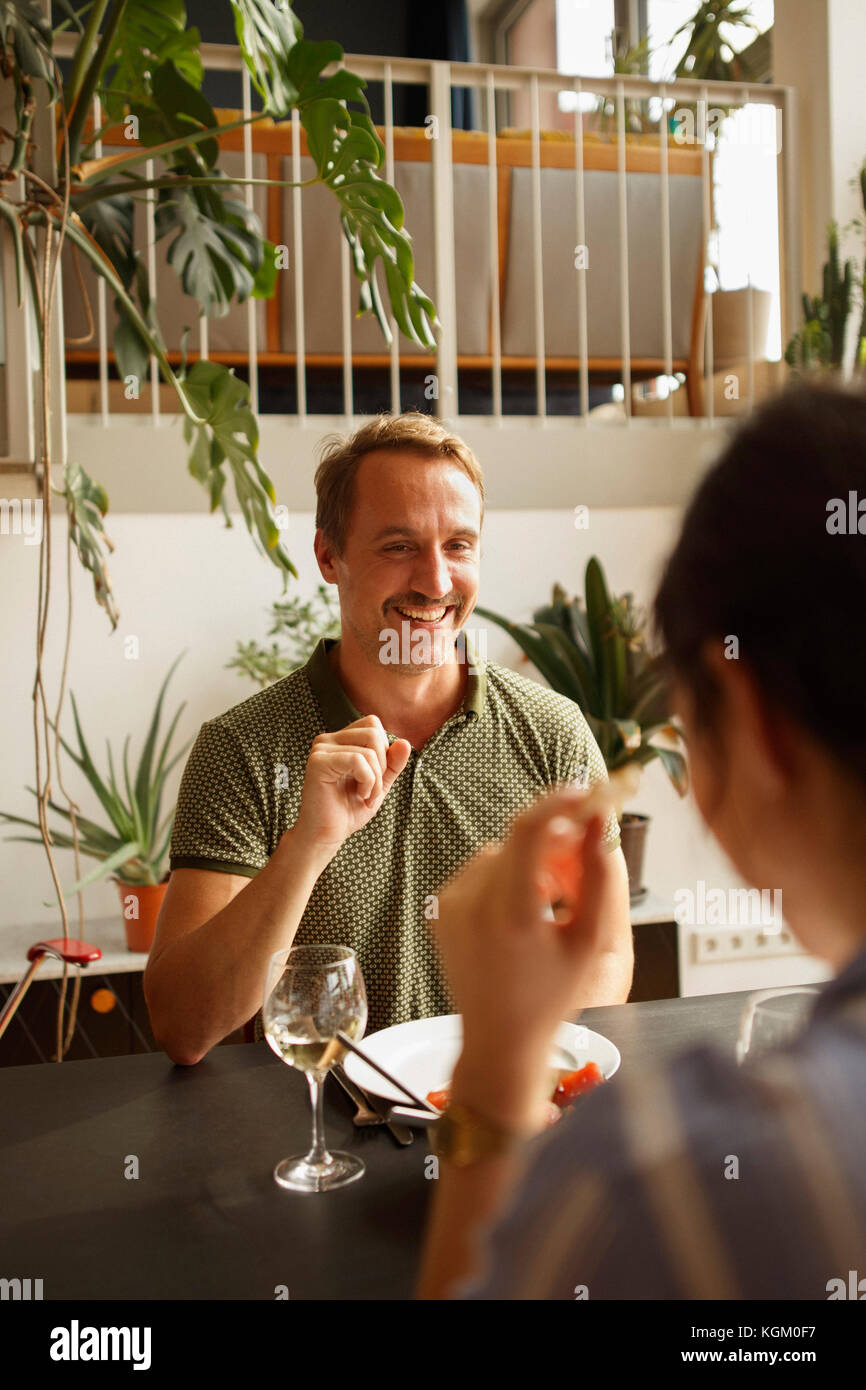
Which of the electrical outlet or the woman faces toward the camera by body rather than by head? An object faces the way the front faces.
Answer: the electrical outlet

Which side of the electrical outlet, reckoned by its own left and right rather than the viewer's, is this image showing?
front

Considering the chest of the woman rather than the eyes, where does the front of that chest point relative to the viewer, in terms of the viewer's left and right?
facing away from the viewer and to the left of the viewer

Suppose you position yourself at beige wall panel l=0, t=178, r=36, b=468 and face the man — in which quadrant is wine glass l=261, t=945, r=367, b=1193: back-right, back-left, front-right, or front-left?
front-right

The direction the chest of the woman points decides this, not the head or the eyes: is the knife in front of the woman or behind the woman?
in front

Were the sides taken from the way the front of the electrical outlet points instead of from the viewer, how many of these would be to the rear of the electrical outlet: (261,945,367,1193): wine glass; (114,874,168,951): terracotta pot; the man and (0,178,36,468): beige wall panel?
0

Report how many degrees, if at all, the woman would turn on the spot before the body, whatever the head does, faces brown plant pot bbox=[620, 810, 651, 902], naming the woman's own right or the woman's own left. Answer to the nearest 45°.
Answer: approximately 45° to the woman's own right

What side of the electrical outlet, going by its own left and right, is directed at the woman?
front

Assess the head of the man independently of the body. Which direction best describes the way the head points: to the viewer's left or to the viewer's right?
to the viewer's right

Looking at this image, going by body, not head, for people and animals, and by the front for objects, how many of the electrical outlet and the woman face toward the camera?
1

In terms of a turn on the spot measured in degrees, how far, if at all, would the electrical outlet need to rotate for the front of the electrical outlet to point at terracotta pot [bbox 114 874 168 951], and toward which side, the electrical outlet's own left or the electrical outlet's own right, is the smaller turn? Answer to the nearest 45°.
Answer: approximately 45° to the electrical outlet's own right

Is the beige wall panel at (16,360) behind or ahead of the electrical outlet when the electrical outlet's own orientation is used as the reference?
ahead

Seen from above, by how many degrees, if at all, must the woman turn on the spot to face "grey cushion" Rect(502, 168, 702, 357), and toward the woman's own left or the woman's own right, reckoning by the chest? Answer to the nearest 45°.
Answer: approximately 45° to the woman's own right

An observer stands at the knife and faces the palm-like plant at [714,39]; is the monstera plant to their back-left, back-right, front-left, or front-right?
front-left

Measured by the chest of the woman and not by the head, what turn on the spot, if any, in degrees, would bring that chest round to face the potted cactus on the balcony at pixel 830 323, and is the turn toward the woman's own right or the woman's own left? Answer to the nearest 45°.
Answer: approximately 45° to the woman's own right

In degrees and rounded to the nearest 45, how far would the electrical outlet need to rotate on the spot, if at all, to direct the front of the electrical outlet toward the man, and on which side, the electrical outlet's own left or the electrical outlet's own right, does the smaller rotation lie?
0° — it already faces them

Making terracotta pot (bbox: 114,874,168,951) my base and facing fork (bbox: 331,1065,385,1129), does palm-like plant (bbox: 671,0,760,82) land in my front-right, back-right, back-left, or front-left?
back-left

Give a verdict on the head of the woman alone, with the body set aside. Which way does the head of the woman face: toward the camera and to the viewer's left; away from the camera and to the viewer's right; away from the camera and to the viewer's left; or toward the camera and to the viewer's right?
away from the camera and to the viewer's left
